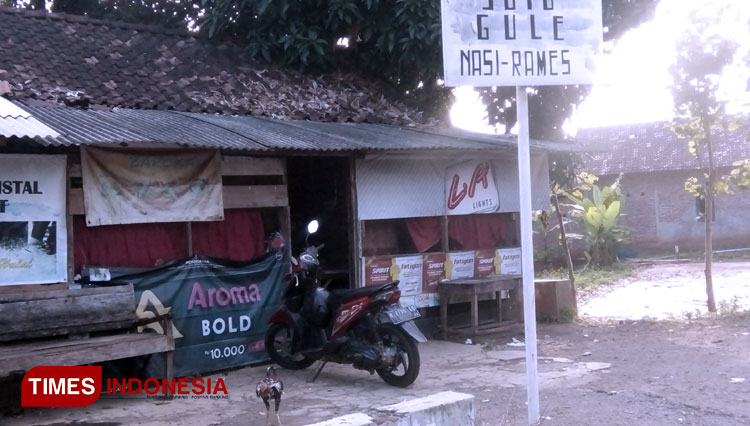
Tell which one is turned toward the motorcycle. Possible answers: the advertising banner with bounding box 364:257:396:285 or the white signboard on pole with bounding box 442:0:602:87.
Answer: the advertising banner

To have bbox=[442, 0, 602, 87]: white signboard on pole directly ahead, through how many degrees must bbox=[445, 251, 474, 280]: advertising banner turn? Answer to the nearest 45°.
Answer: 0° — it already faces it

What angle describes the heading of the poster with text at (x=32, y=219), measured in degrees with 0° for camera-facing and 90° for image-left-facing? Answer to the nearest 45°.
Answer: approximately 0°

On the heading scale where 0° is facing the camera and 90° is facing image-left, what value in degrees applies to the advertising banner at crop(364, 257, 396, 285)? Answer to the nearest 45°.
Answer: approximately 0°

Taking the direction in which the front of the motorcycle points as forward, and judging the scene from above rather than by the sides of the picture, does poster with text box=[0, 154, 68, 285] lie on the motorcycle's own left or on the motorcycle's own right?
on the motorcycle's own left

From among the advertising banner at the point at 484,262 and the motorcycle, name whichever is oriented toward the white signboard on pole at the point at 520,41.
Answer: the advertising banner

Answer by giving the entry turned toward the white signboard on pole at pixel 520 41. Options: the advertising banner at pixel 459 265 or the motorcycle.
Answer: the advertising banner

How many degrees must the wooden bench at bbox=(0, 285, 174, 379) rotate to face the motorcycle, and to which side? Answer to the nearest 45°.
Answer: approximately 45° to its left
